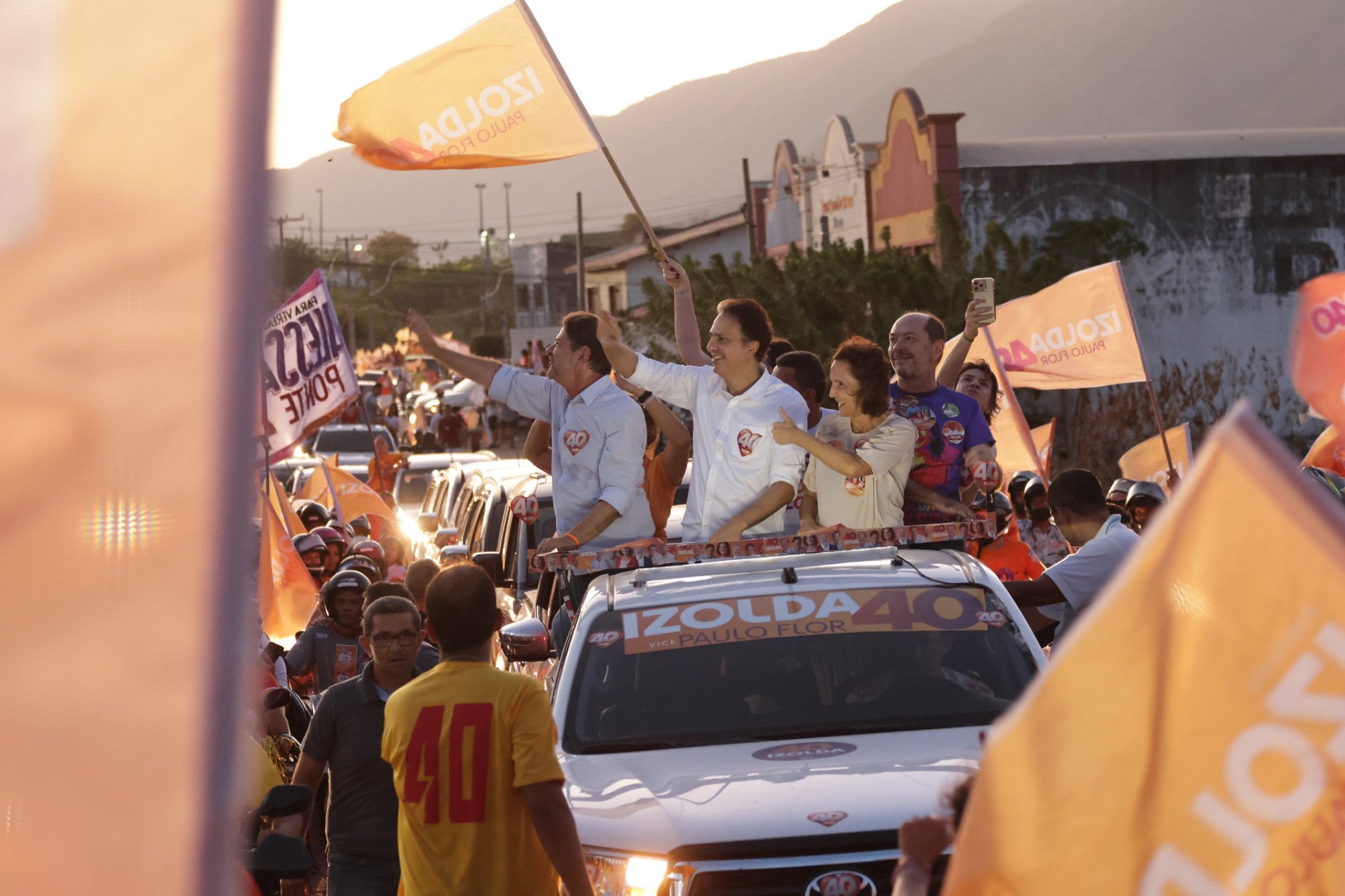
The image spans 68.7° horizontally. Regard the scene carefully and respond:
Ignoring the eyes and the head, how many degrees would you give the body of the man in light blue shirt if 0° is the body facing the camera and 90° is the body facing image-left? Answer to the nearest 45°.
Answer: approximately 45°

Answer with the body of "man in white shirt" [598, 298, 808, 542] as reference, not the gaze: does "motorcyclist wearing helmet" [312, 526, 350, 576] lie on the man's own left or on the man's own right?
on the man's own right

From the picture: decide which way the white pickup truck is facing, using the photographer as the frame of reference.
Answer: facing the viewer

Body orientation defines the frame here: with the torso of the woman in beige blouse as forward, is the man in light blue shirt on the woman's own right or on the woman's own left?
on the woman's own right

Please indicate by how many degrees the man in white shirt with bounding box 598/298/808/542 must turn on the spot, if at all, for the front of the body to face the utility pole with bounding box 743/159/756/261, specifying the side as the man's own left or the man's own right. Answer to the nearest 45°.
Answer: approximately 135° to the man's own right

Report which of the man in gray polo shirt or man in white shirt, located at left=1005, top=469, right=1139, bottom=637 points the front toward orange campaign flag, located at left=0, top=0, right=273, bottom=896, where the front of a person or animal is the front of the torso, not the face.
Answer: the man in gray polo shirt

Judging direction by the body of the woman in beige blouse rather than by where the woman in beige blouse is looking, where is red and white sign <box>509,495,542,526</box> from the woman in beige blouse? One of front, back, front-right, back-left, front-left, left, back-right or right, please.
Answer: right

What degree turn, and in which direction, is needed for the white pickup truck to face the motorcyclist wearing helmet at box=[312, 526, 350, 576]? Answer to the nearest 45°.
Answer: approximately 135° to its right

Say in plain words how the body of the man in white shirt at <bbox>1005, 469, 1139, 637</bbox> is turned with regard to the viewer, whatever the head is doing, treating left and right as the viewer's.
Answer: facing away from the viewer and to the left of the viewer

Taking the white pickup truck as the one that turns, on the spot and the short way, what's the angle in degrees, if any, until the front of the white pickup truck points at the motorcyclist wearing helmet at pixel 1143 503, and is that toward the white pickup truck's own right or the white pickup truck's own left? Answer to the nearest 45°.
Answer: approximately 135° to the white pickup truck's own left

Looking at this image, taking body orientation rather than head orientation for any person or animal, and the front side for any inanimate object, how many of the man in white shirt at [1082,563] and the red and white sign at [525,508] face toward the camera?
1

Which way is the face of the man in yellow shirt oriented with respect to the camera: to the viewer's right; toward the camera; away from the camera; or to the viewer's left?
away from the camera

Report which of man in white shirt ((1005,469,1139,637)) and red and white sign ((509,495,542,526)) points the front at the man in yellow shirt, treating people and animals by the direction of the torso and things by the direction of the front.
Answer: the red and white sign

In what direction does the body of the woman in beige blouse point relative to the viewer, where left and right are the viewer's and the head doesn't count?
facing the viewer and to the left of the viewer
